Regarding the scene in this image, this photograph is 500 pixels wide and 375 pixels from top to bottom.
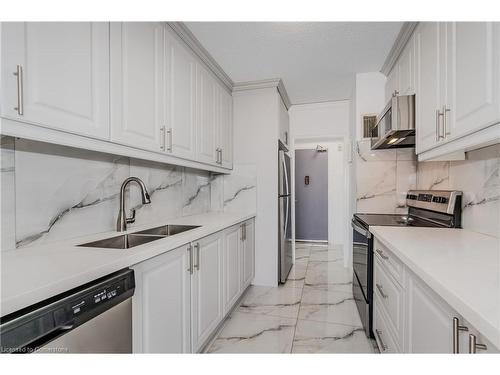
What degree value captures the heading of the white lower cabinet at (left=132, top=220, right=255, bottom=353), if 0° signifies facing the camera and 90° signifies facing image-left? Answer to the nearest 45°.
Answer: approximately 315°

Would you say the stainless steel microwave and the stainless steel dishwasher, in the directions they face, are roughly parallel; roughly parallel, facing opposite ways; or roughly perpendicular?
roughly parallel, facing opposite ways

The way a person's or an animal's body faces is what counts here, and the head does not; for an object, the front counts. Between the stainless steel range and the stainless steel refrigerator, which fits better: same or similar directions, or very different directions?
very different directions

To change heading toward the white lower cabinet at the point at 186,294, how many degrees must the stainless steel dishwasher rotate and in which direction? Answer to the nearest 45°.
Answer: approximately 90° to its left

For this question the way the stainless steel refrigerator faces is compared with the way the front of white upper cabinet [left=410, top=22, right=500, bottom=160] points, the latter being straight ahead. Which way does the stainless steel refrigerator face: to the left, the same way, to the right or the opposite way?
the opposite way

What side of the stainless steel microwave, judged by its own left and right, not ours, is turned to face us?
left

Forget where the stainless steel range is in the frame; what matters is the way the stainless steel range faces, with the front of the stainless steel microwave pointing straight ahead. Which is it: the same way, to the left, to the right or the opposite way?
the same way

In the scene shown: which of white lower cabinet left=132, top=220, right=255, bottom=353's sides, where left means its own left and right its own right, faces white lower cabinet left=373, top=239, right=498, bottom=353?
front

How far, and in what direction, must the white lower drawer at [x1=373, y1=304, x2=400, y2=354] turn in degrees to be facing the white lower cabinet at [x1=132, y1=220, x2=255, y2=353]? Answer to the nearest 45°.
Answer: approximately 45° to its left

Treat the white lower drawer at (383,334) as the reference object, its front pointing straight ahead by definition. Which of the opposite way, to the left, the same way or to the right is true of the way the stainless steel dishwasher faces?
the opposite way

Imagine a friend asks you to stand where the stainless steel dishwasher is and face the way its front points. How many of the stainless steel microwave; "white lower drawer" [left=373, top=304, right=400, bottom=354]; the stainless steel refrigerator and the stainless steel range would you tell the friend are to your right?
0

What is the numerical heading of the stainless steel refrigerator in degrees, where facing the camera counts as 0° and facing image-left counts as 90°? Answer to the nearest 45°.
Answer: approximately 270°

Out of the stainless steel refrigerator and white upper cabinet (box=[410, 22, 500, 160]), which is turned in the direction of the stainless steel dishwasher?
the white upper cabinet

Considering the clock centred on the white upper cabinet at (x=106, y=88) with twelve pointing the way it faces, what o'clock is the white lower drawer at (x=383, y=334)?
The white lower drawer is roughly at 11 o'clock from the white upper cabinet.

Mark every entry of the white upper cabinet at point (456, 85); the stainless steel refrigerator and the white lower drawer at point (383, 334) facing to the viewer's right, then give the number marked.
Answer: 1

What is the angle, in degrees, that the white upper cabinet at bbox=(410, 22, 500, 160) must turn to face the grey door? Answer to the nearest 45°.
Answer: approximately 90° to its right

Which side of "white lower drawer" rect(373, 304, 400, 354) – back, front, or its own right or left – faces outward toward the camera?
left

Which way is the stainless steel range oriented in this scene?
to the viewer's left

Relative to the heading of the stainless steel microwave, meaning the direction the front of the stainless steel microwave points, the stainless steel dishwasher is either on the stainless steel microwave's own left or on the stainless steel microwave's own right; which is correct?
on the stainless steel microwave's own left
